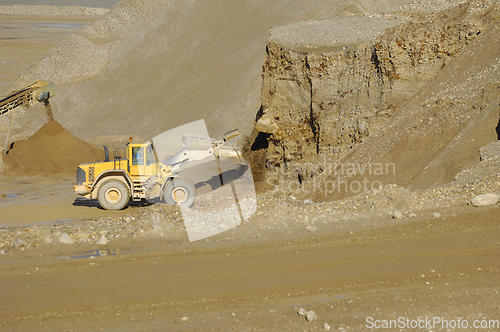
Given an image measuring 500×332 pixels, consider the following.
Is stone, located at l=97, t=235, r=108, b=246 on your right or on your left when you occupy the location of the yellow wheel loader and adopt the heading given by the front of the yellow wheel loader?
on your right

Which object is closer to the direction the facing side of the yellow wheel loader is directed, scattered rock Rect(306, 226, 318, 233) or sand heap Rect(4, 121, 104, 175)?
the scattered rock

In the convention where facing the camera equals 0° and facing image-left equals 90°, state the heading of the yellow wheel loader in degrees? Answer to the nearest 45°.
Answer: approximately 270°

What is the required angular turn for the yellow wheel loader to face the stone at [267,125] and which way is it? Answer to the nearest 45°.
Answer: approximately 45° to its left

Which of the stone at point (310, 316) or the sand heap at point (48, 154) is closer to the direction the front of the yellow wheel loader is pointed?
the stone

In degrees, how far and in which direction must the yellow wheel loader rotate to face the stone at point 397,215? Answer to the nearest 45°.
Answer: approximately 45° to its right
